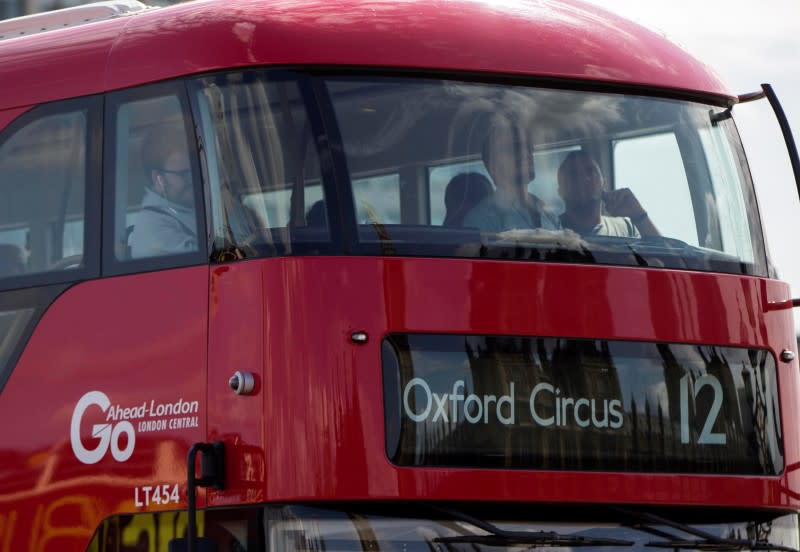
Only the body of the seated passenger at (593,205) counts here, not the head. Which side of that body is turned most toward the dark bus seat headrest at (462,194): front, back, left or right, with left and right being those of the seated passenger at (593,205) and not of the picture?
right

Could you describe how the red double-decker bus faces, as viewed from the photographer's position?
facing the viewer and to the right of the viewer

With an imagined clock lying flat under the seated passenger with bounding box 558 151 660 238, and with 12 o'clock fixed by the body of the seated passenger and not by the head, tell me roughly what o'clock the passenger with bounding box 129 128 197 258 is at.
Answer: The passenger is roughly at 4 o'clock from the seated passenger.
